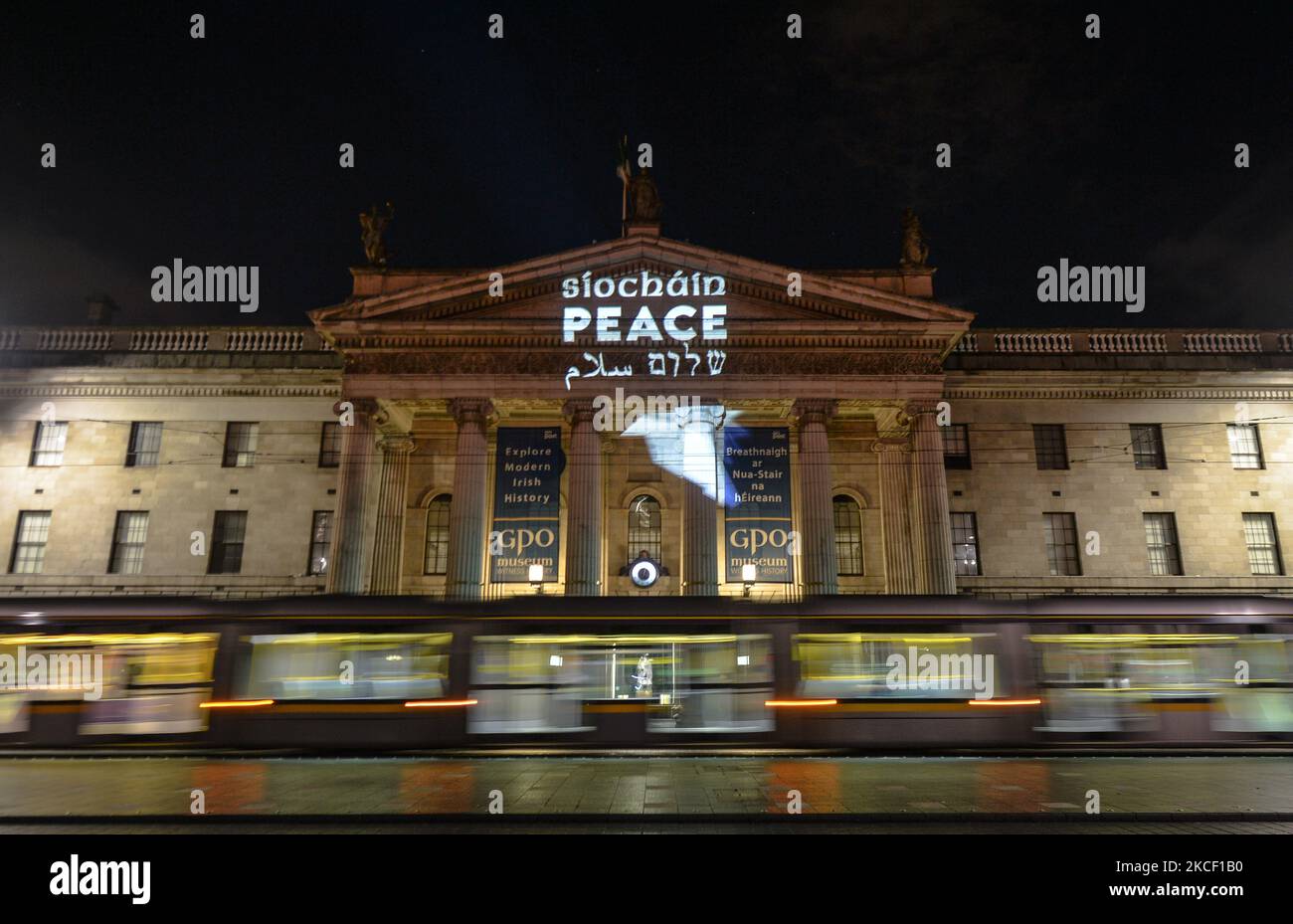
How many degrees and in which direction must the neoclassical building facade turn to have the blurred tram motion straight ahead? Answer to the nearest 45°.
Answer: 0° — it already faces it

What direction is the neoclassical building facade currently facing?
toward the camera
